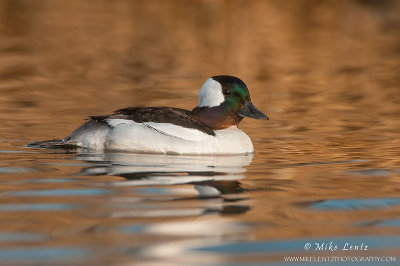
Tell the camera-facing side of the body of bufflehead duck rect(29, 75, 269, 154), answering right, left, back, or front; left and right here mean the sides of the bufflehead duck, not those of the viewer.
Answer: right
